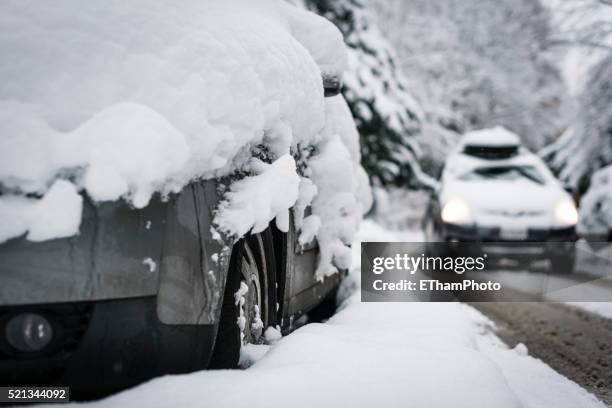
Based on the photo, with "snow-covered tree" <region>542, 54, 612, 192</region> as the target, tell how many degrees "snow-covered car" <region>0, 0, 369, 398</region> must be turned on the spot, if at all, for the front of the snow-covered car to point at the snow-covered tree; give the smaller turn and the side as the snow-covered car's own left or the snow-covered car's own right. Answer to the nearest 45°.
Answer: approximately 180°

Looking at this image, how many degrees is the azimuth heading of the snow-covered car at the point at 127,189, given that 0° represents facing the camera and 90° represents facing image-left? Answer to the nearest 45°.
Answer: approximately 45°

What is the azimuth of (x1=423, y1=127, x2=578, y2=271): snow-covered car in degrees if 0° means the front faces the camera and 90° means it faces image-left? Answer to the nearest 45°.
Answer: approximately 0°

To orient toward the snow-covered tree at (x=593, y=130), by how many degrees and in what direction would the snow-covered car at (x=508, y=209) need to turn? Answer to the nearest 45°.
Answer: approximately 180°

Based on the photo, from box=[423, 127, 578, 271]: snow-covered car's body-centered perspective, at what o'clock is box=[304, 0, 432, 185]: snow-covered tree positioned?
The snow-covered tree is roughly at 5 o'clock from the snow-covered car.

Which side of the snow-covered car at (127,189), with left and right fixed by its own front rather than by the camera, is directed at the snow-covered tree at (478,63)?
back

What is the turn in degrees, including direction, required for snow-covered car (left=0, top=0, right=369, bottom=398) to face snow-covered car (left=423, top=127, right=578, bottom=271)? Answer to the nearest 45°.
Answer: approximately 180°

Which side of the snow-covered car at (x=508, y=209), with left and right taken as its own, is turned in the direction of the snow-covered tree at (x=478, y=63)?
back

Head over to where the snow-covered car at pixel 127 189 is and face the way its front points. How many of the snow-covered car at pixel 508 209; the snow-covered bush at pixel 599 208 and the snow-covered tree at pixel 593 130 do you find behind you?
3
